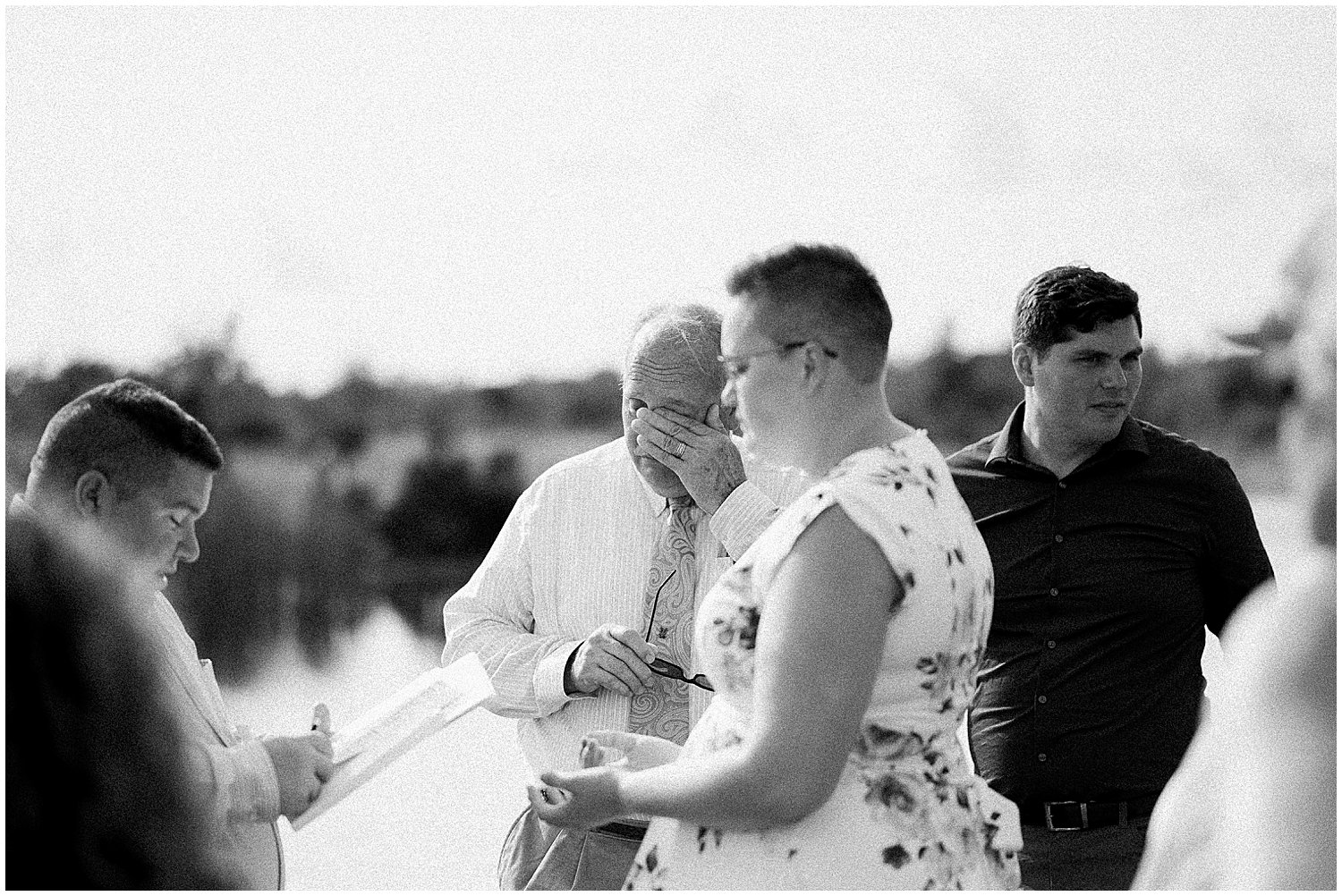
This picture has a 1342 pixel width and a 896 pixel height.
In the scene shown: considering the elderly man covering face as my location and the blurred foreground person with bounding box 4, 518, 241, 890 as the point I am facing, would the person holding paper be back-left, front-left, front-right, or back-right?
front-right

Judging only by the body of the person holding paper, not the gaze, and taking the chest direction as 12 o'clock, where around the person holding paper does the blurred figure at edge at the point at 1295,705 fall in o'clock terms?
The blurred figure at edge is roughly at 2 o'clock from the person holding paper.

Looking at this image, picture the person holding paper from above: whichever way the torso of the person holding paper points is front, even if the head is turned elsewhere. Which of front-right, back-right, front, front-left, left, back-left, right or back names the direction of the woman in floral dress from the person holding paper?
front-right

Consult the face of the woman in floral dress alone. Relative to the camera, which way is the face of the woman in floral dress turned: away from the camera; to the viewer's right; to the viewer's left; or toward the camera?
to the viewer's left

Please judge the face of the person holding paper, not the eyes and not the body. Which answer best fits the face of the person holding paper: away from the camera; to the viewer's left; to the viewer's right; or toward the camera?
to the viewer's right

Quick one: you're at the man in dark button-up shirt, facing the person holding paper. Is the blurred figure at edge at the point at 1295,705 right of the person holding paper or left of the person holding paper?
left

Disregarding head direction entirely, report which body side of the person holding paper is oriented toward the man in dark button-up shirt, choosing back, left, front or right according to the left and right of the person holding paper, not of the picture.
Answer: front

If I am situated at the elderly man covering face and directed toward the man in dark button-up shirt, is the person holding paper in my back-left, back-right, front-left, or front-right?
back-right

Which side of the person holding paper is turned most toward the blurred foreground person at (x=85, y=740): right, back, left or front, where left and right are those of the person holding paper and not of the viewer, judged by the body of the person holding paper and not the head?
right

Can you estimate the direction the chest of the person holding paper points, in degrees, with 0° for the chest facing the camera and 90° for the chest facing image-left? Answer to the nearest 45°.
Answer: approximately 270°
